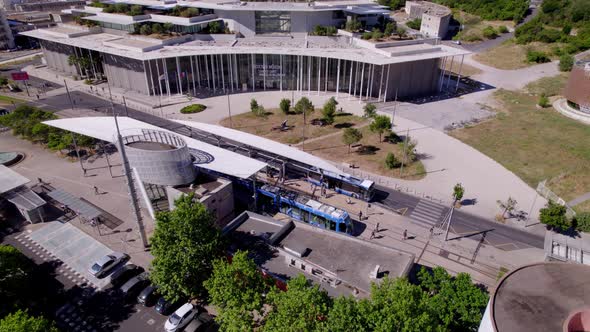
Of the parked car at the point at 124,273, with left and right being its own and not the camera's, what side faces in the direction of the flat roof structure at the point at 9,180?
right

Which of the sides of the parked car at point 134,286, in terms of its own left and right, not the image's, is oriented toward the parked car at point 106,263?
right

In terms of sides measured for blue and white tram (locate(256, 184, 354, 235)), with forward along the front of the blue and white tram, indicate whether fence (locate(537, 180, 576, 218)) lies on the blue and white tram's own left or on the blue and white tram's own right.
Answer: on the blue and white tram's own left

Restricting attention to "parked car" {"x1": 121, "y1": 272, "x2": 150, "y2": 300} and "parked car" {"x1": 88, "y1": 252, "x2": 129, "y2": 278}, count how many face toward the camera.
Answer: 0

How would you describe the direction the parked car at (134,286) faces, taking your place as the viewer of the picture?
facing away from the viewer and to the right of the viewer

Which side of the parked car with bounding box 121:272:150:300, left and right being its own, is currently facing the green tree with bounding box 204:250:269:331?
right

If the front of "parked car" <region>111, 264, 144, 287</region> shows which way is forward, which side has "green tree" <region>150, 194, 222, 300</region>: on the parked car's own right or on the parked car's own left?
on the parked car's own right

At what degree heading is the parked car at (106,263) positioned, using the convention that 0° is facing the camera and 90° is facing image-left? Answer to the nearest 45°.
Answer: approximately 225°

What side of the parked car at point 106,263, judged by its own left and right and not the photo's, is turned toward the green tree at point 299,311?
right

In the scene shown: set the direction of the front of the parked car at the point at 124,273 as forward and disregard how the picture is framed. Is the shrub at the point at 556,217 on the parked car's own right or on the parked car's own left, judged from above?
on the parked car's own right

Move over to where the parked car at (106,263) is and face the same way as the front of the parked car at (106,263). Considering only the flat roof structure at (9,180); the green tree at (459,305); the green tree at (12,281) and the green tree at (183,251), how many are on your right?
2

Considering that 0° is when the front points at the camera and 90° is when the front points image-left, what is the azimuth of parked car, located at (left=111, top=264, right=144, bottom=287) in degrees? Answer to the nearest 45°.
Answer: approximately 225°
